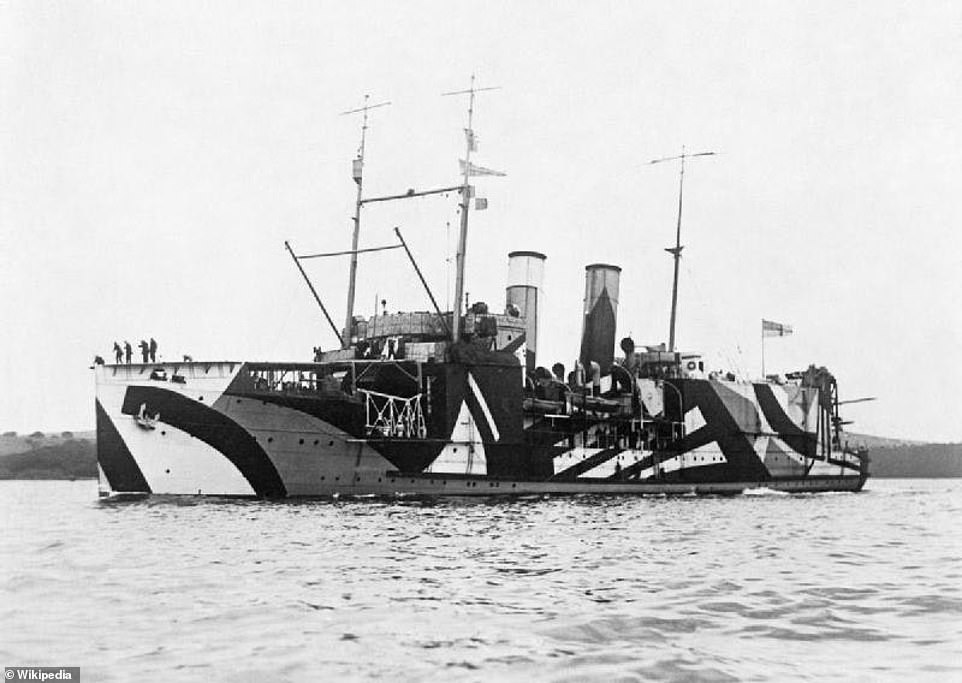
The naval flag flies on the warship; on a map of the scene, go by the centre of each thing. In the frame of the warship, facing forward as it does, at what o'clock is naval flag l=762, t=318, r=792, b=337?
The naval flag is roughly at 6 o'clock from the warship.

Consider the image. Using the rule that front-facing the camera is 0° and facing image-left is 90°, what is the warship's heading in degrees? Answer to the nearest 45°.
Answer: approximately 45°
